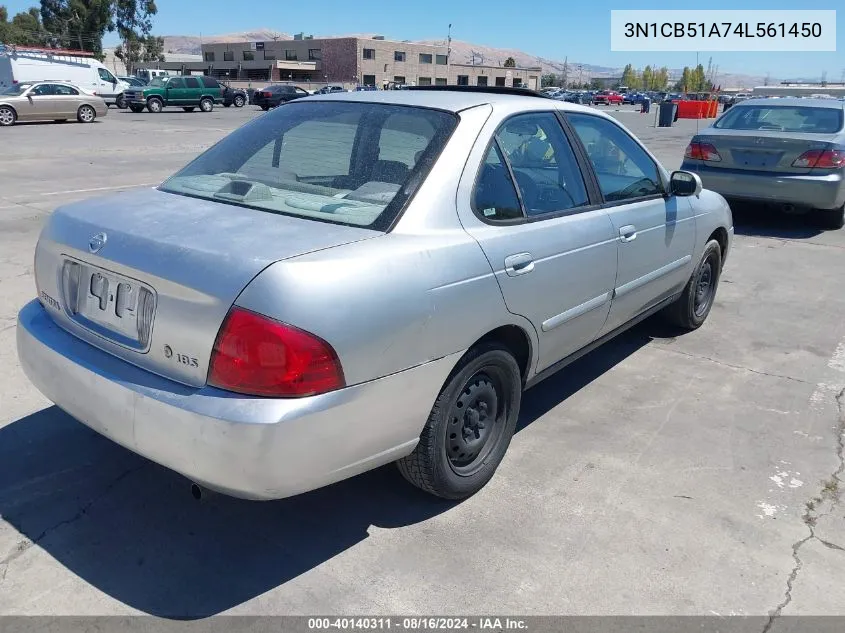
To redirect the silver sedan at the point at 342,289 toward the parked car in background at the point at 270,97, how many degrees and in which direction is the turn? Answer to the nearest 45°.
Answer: approximately 45° to its left

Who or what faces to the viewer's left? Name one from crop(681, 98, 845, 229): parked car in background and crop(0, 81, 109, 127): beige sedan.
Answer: the beige sedan

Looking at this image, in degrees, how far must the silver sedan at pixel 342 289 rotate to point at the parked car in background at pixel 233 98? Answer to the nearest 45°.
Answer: approximately 45° to its left

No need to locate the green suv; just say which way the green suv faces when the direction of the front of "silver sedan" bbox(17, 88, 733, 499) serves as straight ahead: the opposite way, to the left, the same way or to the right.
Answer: the opposite way

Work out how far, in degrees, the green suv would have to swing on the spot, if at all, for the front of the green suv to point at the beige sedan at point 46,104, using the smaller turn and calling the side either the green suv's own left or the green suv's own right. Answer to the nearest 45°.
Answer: approximately 45° to the green suv's own left

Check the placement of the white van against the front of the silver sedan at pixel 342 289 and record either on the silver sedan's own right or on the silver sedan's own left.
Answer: on the silver sedan's own left

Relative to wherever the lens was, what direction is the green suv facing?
facing the viewer and to the left of the viewer

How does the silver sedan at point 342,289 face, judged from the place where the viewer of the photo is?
facing away from the viewer and to the right of the viewer

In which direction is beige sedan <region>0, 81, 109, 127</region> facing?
to the viewer's left

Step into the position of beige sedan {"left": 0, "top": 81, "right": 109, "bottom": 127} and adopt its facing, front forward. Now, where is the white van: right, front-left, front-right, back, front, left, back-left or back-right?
right

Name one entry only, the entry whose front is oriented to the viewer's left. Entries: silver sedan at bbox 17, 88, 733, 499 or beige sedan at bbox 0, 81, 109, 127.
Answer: beige sedan at bbox 0, 81, 109, 127

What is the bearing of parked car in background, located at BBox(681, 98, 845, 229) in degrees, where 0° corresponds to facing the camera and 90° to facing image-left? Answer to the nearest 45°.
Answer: approximately 225°

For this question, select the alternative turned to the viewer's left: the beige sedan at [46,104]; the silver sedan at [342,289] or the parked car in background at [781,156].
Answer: the beige sedan at [46,104]

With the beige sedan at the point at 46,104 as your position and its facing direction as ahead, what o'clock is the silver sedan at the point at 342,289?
the silver sedan at the point at 342,289 is roughly at 9 o'clock from the beige sedan at the point at 46,104.

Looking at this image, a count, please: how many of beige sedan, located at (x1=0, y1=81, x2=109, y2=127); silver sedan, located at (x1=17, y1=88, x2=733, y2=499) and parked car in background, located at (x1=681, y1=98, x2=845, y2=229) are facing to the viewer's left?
1

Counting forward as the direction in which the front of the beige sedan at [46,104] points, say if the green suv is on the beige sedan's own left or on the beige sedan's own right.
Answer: on the beige sedan's own right

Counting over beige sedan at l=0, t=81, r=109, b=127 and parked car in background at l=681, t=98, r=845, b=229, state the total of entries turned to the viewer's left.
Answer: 1
